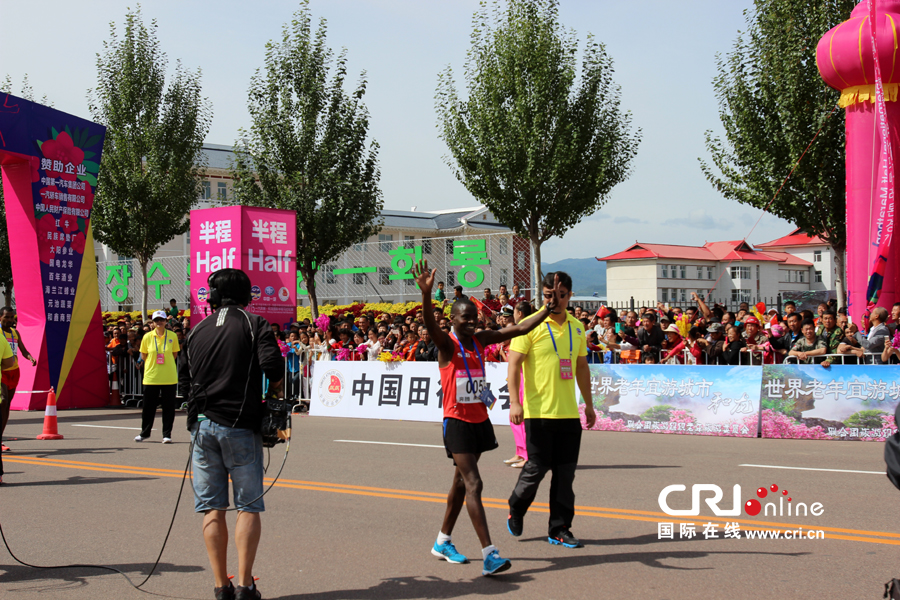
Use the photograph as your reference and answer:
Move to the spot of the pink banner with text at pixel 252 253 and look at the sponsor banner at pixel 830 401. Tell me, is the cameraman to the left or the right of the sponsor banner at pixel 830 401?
right

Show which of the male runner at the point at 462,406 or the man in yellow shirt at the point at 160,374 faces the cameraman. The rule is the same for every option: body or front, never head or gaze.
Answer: the man in yellow shirt

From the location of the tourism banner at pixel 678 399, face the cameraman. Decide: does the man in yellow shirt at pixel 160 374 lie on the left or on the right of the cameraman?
right

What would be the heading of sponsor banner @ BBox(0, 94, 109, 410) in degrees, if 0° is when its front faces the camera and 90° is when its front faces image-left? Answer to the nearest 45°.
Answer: approximately 315°

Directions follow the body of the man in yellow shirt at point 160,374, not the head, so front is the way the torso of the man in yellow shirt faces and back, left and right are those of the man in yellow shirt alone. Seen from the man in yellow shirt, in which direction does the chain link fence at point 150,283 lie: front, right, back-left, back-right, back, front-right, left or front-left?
back

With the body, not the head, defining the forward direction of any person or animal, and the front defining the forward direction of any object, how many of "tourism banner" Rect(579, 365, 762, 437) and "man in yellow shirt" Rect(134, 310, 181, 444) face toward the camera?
2

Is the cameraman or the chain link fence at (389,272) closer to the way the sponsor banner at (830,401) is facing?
the cameraman

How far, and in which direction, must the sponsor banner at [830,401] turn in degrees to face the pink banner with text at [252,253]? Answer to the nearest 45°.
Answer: approximately 90° to its right

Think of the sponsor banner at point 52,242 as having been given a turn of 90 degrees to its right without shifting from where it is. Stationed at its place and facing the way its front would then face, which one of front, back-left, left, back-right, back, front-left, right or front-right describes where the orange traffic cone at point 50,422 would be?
front-left

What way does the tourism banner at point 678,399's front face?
toward the camera

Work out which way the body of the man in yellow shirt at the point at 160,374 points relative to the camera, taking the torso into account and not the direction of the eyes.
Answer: toward the camera

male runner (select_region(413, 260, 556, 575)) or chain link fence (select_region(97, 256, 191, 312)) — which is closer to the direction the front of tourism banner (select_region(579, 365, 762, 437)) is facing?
the male runner

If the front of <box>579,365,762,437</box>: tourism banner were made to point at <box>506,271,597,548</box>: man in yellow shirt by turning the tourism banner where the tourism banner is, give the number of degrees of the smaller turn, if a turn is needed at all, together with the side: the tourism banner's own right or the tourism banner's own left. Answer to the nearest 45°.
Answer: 0° — it already faces them

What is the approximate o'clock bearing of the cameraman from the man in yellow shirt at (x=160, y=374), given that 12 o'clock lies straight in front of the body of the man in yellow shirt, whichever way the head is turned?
The cameraman is roughly at 12 o'clock from the man in yellow shirt.

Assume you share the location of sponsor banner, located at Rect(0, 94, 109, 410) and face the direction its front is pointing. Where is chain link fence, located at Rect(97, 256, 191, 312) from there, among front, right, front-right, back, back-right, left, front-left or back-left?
back-left
